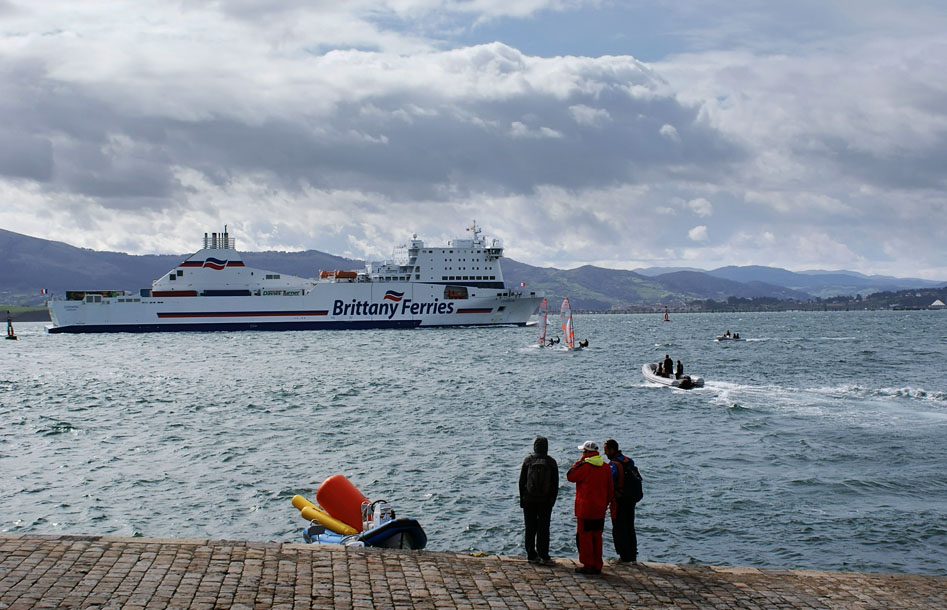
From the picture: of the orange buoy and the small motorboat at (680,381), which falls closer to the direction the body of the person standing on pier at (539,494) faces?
the small motorboat

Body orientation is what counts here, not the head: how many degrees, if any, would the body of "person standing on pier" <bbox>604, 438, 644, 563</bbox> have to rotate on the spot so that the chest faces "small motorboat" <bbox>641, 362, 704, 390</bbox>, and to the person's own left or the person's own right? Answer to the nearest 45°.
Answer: approximately 45° to the person's own right

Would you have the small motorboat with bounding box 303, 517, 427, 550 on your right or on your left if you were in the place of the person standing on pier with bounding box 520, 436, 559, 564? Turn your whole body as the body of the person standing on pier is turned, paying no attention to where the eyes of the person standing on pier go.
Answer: on your left

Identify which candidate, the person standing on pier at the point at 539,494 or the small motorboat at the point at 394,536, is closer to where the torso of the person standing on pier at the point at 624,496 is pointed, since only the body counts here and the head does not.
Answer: the small motorboat

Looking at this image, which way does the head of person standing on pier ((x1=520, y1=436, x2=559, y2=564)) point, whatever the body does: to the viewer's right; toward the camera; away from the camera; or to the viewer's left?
away from the camera

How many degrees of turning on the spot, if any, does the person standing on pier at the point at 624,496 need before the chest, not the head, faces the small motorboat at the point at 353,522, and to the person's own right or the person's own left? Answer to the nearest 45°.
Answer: approximately 45° to the person's own left

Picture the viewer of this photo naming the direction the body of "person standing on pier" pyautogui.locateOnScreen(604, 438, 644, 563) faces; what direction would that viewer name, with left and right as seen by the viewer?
facing away from the viewer and to the left of the viewer

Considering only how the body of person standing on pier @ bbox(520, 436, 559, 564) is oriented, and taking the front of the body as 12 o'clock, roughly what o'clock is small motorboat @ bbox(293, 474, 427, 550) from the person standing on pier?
The small motorboat is roughly at 10 o'clock from the person standing on pier.

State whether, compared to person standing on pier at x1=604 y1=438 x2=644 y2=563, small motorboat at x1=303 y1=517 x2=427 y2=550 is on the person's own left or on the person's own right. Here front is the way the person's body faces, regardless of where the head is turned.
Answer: on the person's own left

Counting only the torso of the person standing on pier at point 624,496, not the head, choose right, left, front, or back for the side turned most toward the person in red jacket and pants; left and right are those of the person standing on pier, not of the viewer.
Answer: left

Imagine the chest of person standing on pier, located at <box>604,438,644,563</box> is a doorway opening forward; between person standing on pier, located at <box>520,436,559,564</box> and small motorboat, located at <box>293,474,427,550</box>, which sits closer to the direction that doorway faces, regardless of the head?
the small motorboat

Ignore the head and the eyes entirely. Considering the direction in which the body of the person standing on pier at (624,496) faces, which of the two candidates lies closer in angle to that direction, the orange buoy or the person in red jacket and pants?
the orange buoy

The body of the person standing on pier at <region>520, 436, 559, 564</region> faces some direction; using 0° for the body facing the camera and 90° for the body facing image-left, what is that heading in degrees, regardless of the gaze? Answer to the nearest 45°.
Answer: approximately 180°
